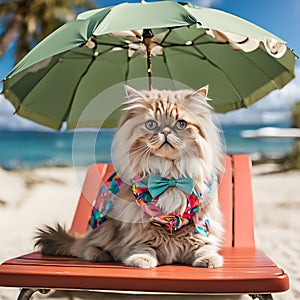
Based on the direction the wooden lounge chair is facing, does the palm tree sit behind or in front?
behind

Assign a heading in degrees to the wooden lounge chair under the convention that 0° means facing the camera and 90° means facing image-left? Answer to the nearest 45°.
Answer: approximately 0°

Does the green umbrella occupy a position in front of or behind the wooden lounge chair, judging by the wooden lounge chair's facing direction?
behind
